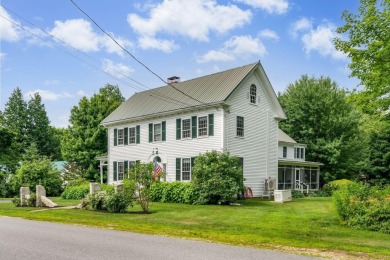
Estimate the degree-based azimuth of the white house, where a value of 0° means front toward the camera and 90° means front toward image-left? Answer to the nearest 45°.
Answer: approximately 45°

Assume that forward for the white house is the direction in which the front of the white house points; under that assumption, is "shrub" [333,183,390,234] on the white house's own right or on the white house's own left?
on the white house's own left

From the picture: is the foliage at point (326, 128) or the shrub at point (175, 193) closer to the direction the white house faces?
the shrub

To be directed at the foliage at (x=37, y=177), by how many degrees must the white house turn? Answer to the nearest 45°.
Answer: approximately 90° to its right

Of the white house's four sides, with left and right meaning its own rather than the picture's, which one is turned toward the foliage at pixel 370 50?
left

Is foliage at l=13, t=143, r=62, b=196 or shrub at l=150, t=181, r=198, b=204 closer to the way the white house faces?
the shrub
